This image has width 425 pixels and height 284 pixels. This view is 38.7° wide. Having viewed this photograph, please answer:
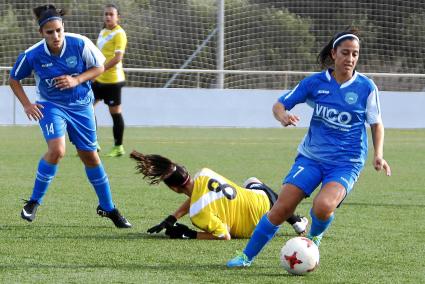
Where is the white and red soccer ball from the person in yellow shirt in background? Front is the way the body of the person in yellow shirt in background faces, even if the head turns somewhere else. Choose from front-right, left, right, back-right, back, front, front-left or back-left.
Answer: front-left

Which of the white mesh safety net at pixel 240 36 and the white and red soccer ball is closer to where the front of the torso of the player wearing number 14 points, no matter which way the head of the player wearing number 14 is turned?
the white and red soccer ball

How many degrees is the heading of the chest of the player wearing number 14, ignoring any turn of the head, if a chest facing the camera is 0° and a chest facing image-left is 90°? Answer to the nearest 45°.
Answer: approximately 0°

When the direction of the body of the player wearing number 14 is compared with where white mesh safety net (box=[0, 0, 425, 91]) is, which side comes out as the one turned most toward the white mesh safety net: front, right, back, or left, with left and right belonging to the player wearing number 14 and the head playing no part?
back

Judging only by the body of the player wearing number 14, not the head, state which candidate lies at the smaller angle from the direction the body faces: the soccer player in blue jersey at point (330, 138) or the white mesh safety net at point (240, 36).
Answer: the soccer player in blue jersey

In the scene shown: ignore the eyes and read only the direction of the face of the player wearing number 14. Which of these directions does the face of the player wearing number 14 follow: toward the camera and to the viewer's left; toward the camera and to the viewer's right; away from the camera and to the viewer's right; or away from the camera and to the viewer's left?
toward the camera and to the viewer's right

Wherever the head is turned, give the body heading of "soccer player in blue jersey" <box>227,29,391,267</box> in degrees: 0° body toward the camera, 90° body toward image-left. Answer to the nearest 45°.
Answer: approximately 0°

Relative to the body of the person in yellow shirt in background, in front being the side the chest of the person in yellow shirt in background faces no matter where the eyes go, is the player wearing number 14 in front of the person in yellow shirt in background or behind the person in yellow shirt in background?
in front

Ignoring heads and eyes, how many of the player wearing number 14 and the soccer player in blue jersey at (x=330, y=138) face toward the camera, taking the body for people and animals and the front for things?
2

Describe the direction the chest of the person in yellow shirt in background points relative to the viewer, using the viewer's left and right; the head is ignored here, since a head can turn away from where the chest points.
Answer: facing the viewer and to the left of the viewer

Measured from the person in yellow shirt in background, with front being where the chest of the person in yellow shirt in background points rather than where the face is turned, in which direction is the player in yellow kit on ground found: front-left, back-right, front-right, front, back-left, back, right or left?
front-left
